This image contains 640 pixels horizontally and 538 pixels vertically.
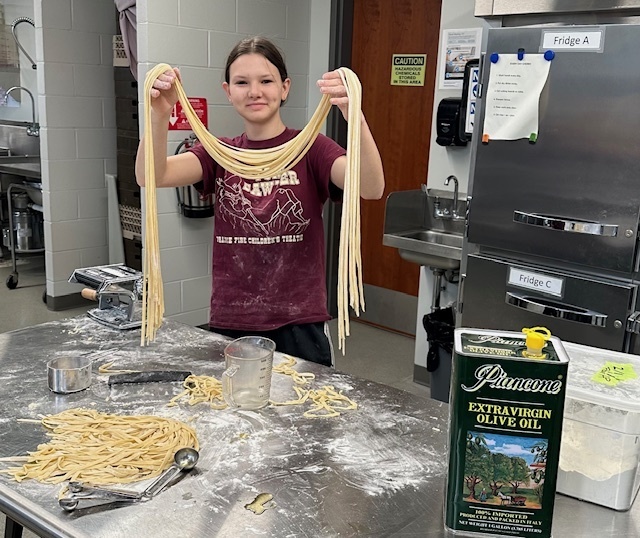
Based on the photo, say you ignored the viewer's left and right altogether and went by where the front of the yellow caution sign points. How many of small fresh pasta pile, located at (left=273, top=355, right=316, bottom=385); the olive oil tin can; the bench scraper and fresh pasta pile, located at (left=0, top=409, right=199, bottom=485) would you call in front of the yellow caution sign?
4

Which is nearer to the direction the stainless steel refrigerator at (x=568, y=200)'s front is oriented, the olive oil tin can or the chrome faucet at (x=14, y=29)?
the olive oil tin can

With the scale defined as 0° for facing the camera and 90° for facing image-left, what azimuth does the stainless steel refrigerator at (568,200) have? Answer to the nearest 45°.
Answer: approximately 0°

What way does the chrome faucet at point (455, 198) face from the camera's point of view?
to the viewer's left

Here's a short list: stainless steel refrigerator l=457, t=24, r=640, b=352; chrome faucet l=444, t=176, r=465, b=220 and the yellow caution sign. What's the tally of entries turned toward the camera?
2

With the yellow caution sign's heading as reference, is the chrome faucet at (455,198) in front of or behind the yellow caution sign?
in front

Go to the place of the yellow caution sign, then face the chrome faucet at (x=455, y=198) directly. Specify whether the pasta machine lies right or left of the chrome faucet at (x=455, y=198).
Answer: right

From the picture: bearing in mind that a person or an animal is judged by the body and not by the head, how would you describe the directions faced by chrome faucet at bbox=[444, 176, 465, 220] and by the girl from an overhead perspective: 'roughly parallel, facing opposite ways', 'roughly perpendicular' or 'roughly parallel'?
roughly perpendicular
